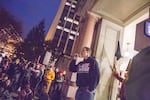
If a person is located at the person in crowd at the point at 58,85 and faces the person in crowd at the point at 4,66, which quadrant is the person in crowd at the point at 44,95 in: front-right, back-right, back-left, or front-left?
front-left

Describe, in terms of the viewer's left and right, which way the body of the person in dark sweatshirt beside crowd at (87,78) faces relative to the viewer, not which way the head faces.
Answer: facing the viewer and to the left of the viewer

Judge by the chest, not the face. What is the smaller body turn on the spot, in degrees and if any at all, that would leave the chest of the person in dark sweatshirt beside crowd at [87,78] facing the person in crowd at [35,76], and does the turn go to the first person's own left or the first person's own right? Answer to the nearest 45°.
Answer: approximately 90° to the first person's own right

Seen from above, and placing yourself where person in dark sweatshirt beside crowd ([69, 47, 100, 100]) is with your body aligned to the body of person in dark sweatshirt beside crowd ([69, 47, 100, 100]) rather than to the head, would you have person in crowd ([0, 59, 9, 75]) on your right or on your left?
on your right
